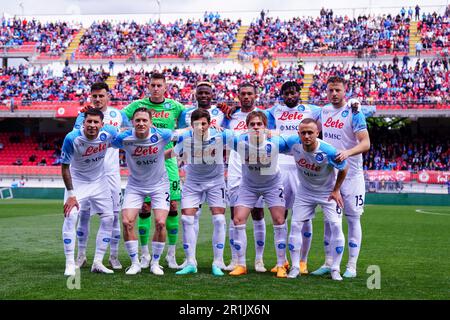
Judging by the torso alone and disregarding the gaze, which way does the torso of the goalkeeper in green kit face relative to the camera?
toward the camera

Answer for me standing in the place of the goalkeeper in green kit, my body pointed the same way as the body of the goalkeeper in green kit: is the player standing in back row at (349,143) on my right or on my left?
on my left

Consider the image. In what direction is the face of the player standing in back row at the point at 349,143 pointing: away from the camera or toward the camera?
toward the camera

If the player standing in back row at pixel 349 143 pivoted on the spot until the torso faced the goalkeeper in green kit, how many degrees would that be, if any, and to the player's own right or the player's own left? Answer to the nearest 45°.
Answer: approximately 45° to the player's own right

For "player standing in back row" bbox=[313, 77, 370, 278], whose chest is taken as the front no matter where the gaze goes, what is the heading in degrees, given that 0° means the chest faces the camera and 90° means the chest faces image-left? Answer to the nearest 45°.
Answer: approximately 45°

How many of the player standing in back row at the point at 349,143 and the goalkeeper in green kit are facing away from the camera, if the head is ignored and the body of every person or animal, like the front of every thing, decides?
0

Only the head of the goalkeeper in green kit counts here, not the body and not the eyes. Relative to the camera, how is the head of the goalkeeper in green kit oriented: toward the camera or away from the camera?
toward the camera
